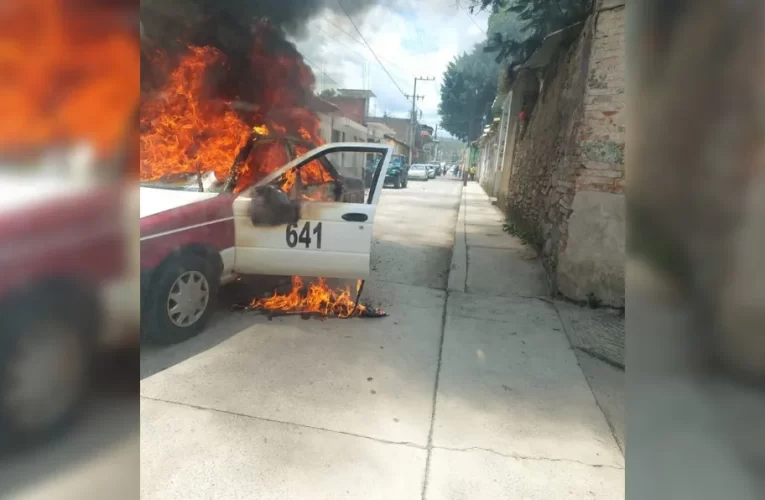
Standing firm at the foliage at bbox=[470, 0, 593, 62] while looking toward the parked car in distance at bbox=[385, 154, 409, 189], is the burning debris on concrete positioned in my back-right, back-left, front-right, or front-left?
back-left

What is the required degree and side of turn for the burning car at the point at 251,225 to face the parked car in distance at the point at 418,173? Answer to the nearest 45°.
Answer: approximately 135° to its right

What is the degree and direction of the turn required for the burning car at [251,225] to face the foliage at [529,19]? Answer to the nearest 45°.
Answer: approximately 180°

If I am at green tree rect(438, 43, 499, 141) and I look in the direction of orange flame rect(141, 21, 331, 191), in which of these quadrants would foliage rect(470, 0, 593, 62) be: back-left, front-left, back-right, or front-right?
front-left

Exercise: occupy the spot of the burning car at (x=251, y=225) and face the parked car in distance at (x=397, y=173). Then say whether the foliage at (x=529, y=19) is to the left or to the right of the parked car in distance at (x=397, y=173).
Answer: right

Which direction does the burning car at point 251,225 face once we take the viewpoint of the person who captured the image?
facing the viewer and to the left of the viewer

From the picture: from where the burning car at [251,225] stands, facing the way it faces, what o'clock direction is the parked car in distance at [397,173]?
The parked car in distance is roughly at 5 o'clock from the burning car.
